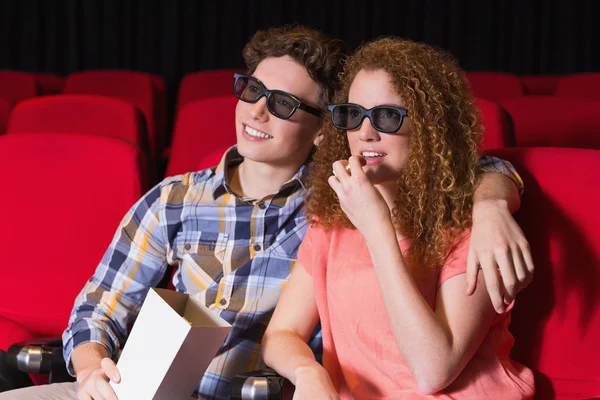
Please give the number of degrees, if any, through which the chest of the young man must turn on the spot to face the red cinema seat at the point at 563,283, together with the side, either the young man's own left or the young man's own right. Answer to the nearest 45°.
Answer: approximately 45° to the young man's own left

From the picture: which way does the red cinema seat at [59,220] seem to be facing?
toward the camera

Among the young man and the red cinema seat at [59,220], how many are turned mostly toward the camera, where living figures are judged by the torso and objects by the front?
2

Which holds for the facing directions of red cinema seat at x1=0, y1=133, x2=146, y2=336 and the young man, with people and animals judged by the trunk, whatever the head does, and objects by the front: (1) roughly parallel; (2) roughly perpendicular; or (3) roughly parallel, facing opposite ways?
roughly parallel

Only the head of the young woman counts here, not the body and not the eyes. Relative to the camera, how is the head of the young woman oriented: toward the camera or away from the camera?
toward the camera

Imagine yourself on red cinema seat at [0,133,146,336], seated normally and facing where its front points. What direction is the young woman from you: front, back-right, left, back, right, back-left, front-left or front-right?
front-left

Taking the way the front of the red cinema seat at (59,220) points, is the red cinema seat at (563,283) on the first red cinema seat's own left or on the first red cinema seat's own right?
on the first red cinema seat's own left

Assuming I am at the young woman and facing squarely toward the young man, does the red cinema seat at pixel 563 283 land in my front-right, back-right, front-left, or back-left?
back-right
